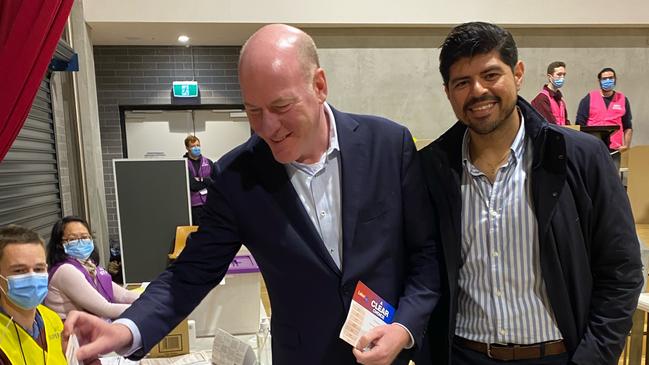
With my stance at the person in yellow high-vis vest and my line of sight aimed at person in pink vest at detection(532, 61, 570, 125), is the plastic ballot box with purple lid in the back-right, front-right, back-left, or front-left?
front-left

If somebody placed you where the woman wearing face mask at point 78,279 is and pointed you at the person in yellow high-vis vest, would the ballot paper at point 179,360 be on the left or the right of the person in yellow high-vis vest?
left

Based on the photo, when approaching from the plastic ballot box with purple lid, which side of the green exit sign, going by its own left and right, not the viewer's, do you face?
front

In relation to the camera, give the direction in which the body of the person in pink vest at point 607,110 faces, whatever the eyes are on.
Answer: toward the camera

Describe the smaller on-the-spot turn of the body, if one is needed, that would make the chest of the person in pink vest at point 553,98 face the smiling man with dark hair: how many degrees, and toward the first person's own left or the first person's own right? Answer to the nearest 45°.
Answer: approximately 45° to the first person's own right

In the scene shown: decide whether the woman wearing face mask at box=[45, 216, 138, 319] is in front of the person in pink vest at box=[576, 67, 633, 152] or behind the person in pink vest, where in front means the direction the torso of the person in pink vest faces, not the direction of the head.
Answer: in front

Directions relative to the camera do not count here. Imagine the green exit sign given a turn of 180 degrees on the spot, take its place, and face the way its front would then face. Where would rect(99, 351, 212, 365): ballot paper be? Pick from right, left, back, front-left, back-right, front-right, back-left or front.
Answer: back

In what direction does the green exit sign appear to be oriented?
toward the camera

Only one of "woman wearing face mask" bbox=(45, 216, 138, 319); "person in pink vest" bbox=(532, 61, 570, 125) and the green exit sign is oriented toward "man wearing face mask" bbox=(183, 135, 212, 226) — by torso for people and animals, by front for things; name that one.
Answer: the green exit sign

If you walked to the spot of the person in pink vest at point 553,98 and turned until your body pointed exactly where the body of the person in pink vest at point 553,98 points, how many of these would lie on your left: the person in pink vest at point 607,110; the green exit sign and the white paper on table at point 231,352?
1

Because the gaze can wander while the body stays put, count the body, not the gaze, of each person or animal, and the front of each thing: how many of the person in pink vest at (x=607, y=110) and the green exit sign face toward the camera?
2

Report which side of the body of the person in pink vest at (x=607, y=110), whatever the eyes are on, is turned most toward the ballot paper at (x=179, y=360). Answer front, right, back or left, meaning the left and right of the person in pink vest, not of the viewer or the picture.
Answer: front

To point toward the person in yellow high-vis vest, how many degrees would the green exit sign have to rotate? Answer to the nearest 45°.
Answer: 0° — it already faces them

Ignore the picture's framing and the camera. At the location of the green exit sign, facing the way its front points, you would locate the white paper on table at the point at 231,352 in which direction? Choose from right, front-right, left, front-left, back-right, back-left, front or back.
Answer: front
